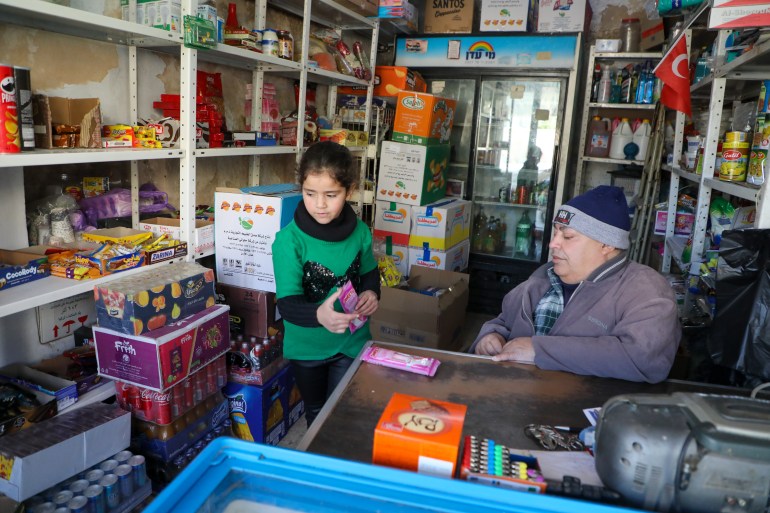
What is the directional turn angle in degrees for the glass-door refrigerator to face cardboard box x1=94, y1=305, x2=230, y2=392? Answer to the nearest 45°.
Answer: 0° — it already faces it

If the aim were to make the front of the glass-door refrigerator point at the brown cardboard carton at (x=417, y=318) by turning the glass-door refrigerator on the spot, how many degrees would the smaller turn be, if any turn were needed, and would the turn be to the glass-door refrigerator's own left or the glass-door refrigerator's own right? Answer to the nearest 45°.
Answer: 0° — it already faces it

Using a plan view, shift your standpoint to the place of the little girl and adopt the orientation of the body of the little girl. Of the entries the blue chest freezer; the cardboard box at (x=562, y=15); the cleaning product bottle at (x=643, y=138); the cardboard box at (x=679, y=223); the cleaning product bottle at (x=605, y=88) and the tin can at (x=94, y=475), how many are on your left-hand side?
4

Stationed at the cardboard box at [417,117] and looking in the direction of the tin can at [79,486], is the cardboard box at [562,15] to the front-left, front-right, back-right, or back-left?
back-left

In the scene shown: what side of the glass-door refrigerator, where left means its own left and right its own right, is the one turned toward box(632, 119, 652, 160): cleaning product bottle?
left

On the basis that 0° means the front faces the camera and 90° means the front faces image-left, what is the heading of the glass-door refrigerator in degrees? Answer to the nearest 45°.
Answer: approximately 0°

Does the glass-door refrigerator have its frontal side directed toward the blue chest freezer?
yes

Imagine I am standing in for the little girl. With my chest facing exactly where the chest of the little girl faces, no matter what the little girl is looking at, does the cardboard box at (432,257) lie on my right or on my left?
on my left

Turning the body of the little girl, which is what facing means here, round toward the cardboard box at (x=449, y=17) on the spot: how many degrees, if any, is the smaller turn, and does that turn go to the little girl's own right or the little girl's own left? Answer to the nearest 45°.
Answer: approximately 135° to the little girl's own left

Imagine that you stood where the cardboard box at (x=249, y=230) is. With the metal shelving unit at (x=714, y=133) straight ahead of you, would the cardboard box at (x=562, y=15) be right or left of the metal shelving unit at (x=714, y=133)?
left

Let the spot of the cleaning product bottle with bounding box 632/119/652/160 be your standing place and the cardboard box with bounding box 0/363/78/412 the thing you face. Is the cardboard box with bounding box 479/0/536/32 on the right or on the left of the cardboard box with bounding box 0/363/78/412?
right
